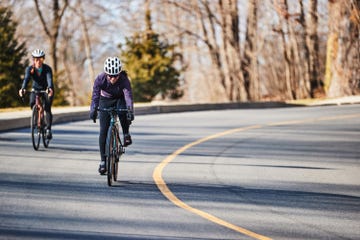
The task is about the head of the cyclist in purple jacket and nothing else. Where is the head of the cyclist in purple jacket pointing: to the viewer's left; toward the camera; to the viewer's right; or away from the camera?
toward the camera

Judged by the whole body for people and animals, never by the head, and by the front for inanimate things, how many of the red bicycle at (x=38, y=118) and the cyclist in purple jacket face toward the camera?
2

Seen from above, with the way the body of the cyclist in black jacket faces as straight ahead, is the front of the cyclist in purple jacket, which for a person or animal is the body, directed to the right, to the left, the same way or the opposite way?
the same way

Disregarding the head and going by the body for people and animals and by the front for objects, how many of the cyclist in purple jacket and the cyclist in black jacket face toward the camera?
2

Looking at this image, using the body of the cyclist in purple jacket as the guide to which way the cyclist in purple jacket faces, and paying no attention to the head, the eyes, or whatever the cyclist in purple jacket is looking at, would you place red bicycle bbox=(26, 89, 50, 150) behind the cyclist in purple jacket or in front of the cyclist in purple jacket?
behind

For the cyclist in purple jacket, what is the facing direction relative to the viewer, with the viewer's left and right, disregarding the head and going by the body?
facing the viewer

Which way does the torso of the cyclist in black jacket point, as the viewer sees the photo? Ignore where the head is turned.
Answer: toward the camera

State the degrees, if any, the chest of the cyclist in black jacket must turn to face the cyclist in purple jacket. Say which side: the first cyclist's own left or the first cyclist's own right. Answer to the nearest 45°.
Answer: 0° — they already face them

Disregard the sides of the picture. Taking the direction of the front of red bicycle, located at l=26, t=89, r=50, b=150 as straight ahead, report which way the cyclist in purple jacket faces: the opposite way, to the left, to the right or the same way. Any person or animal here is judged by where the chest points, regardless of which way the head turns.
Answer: the same way

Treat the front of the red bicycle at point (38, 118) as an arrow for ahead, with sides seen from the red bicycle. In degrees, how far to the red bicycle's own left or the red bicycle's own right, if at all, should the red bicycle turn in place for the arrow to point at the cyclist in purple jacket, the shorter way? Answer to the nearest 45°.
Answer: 0° — it already faces them

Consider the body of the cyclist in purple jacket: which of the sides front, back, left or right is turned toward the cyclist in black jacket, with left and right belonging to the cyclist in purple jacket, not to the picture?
back
